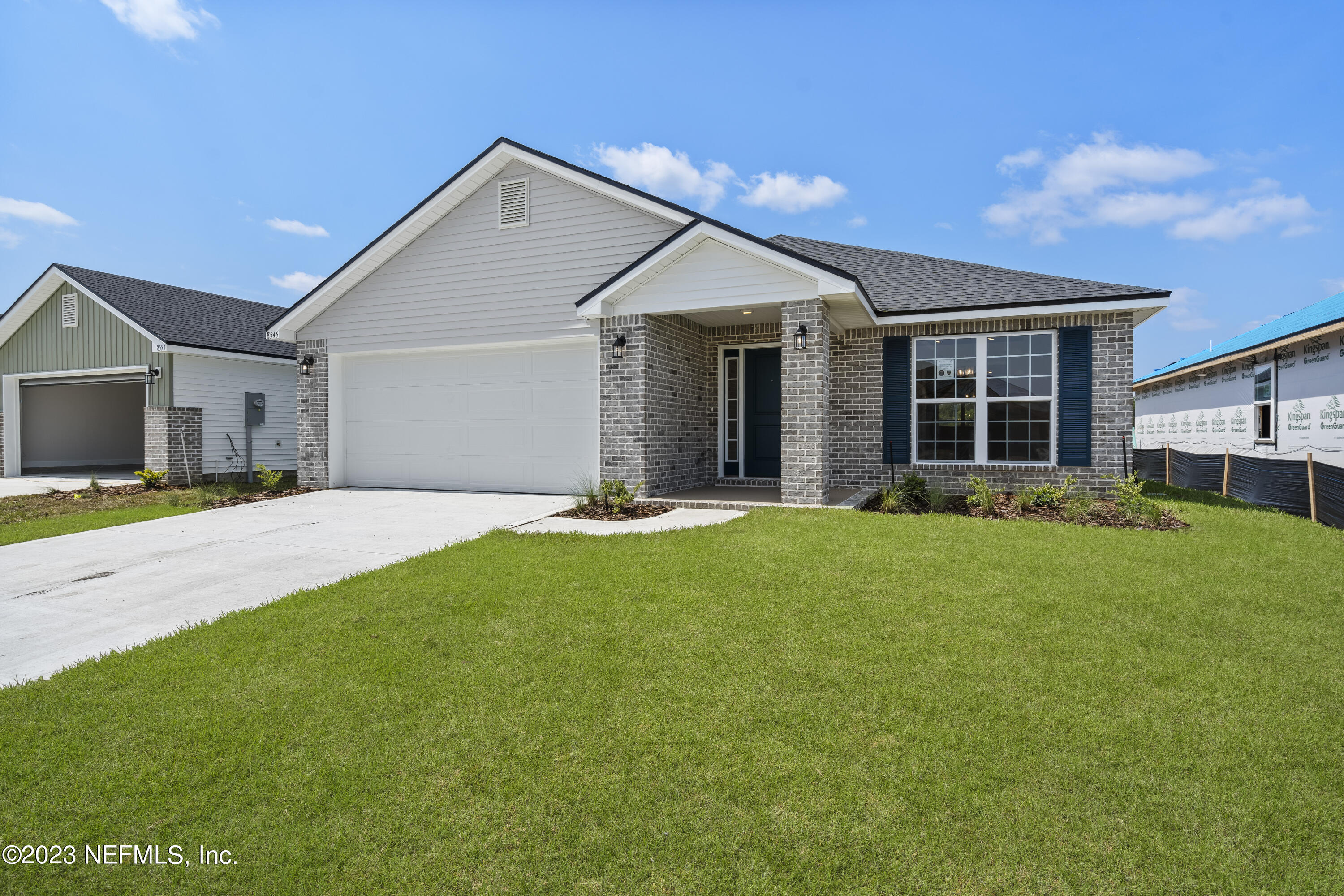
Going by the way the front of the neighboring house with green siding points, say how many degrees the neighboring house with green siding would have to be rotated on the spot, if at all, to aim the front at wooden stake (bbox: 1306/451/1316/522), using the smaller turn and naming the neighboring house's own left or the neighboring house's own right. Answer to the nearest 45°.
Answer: approximately 90° to the neighboring house's own left

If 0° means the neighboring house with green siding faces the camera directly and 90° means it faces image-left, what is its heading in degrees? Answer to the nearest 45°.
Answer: approximately 45°

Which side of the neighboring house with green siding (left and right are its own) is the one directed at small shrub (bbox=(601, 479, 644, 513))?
left

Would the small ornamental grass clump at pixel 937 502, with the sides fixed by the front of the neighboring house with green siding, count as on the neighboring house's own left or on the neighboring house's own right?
on the neighboring house's own left

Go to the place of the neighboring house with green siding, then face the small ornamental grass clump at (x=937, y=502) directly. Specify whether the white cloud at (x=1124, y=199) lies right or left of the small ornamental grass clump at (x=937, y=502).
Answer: left

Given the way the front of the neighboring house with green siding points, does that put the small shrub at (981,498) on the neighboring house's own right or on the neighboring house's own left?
on the neighboring house's own left
